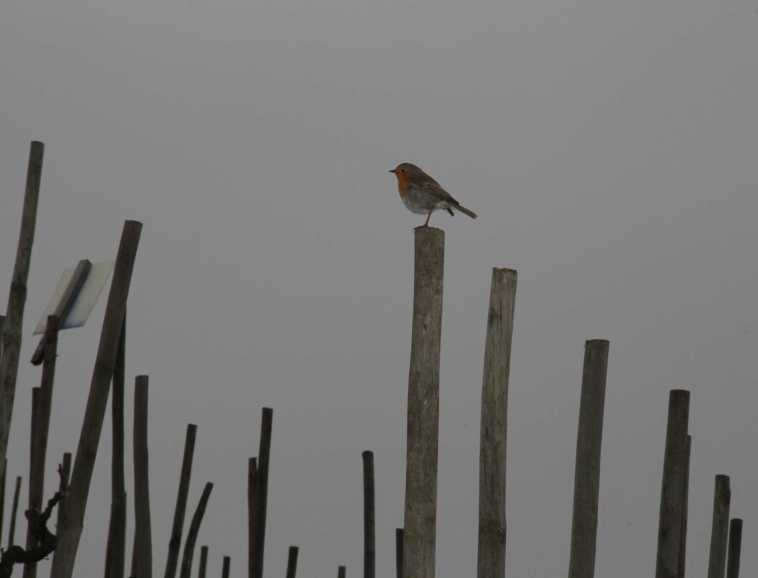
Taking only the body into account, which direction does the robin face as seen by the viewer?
to the viewer's left

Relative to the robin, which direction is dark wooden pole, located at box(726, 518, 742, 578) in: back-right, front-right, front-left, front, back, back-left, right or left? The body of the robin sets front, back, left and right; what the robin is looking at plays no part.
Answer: back

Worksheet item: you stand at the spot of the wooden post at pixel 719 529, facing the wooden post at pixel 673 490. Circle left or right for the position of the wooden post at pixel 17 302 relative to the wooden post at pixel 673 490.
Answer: right
